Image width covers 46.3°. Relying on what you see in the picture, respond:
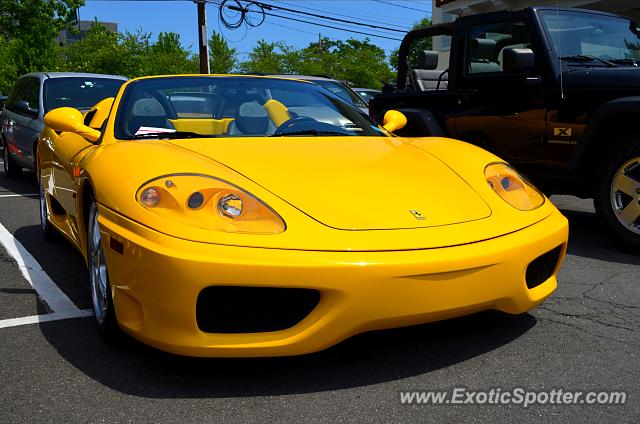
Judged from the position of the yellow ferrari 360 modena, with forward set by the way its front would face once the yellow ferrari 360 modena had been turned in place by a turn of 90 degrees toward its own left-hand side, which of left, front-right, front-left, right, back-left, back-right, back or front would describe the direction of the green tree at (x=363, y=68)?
front-left

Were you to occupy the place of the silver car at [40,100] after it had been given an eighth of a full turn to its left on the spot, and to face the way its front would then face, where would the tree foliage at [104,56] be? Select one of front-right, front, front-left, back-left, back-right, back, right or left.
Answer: left

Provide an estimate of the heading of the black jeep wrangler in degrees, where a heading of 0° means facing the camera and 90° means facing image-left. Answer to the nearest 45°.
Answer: approximately 315°

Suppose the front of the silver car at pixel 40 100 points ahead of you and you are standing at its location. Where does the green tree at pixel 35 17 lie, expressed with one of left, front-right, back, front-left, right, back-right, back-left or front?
back-left

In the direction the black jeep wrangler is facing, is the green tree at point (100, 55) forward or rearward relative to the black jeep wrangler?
rearward

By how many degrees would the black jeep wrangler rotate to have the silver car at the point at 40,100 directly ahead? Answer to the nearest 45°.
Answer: approximately 135° to its right

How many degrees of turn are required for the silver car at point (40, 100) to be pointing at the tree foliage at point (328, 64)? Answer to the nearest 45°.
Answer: approximately 90° to its left
